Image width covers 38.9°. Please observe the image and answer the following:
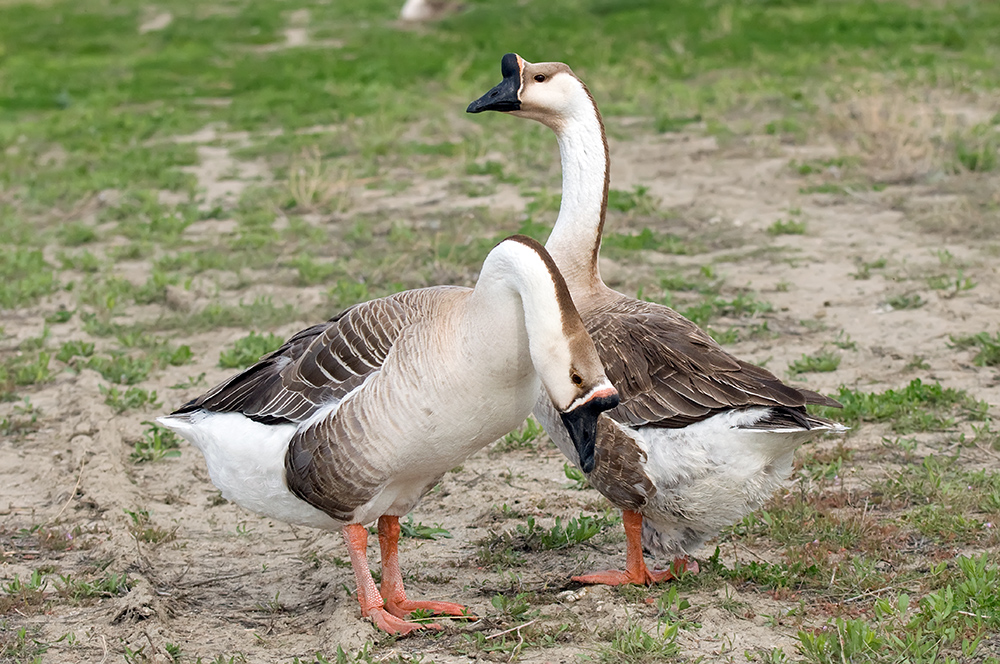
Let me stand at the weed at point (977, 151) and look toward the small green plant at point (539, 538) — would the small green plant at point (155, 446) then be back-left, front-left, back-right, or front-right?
front-right

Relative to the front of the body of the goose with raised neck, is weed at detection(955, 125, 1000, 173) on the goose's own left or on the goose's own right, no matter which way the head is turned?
on the goose's own right

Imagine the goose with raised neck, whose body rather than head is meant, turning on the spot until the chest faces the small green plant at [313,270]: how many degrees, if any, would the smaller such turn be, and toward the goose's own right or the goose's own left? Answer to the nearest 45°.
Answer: approximately 45° to the goose's own right

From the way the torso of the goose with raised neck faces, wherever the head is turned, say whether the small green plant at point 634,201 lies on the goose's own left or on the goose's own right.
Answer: on the goose's own right

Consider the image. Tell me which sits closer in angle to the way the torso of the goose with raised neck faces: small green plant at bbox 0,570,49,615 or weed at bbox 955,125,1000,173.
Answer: the small green plant

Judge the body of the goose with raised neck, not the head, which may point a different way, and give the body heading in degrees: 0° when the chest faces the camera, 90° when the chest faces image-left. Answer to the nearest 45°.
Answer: approximately 90°

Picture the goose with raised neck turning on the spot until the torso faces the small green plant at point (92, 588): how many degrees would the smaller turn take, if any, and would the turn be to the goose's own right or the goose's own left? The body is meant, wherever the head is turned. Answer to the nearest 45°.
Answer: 0° — it already faces it

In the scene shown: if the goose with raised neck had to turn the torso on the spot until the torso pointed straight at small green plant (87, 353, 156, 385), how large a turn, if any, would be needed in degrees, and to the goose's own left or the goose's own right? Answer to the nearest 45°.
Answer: approximately 45° to the goose's own right

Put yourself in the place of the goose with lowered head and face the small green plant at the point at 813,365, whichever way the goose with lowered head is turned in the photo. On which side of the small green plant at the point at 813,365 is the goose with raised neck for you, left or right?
right

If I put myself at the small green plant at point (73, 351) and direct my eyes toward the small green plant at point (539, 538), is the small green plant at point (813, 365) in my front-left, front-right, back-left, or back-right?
front-left

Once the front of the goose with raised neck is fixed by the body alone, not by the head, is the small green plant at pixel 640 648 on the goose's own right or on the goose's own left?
on the goose's own left

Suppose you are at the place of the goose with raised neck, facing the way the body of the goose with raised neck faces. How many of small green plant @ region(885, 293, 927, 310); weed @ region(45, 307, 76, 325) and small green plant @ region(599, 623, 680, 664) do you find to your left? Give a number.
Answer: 1

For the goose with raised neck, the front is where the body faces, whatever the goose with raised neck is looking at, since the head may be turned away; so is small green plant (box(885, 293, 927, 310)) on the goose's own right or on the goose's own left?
on the goose's own right

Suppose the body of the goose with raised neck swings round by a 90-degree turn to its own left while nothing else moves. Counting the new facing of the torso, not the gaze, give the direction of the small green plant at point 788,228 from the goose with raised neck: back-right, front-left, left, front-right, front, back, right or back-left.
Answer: back
